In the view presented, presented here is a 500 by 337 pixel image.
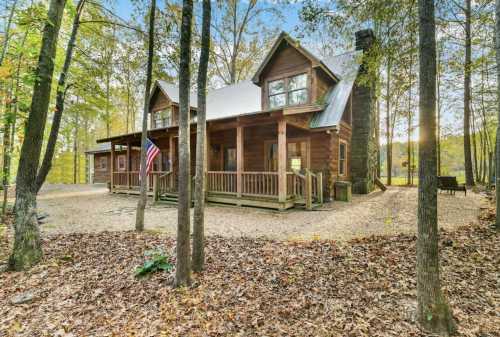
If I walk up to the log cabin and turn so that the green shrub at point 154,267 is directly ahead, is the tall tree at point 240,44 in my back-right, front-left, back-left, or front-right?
back-right

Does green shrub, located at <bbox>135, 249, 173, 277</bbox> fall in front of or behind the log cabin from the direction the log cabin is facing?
in front

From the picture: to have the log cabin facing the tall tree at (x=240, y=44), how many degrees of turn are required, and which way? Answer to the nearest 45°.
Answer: approximately 135° to its right

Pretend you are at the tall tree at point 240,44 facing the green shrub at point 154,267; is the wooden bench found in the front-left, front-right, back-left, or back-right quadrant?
front-left

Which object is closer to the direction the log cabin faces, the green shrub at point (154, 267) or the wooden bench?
the green shrub
